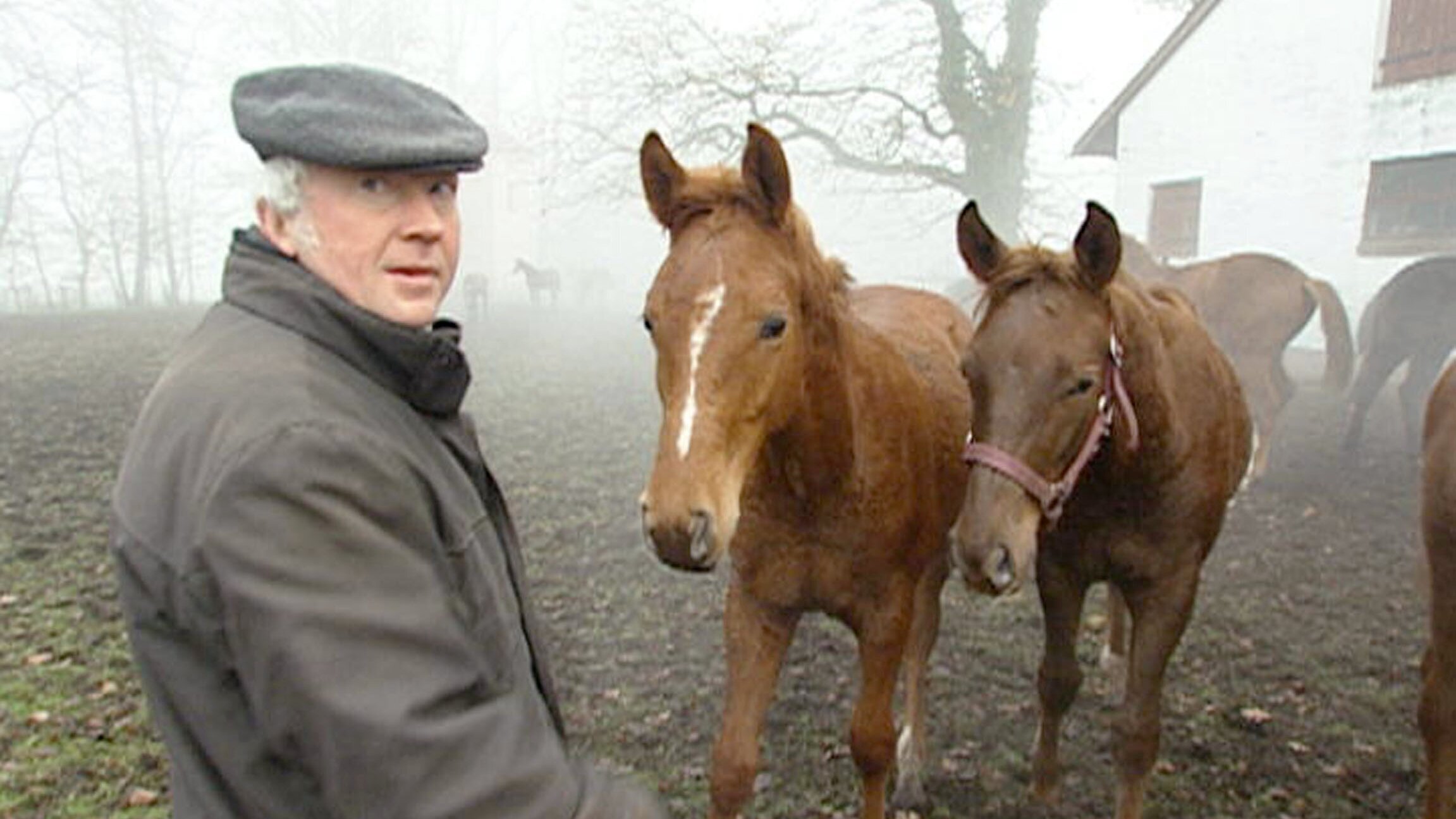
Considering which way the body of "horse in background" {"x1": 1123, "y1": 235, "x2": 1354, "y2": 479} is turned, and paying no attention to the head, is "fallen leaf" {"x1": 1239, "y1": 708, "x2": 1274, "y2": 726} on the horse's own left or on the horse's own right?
on the horse's own left

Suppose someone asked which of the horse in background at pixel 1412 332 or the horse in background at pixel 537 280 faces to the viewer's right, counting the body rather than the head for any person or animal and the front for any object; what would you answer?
the horse in background at pixel 1412 332

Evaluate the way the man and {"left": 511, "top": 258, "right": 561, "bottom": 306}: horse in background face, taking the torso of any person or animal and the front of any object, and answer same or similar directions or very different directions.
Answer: very different directions

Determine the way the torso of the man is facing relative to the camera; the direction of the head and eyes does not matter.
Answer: to the viewer's right

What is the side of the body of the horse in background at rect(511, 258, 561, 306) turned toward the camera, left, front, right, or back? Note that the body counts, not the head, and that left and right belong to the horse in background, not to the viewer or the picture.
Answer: left

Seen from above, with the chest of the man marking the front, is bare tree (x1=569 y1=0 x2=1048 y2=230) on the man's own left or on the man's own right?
on the man's own left

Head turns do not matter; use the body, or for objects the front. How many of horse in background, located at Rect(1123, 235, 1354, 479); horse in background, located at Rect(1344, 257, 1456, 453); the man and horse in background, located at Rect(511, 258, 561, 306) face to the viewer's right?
2

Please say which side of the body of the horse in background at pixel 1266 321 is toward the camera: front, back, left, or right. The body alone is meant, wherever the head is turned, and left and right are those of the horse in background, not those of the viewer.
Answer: left

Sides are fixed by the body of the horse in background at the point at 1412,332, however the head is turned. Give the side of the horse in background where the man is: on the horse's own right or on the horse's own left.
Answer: on the horse's own right

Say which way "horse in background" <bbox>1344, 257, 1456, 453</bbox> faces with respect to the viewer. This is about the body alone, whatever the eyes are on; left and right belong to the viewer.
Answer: facing to the right of the viewer
